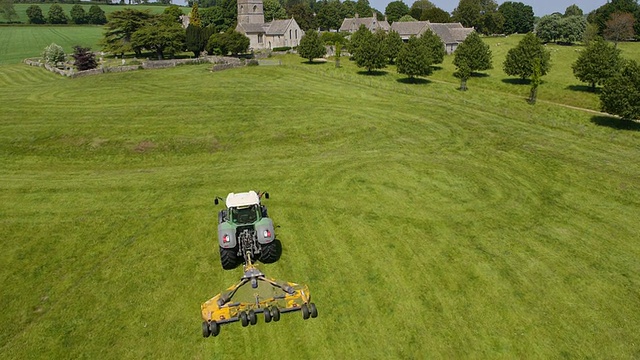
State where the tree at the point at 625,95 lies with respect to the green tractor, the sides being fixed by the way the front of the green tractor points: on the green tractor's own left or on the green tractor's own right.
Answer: on the green tractor's own right

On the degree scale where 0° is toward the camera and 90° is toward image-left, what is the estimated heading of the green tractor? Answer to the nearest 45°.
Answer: approximately 180°

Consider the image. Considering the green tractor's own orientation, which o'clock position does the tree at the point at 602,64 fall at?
The tree is roughly at 2 o'clock from the green tractor.
